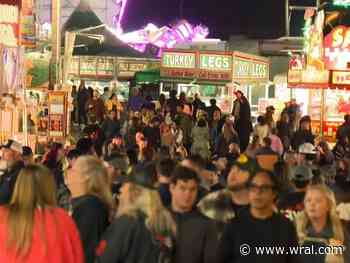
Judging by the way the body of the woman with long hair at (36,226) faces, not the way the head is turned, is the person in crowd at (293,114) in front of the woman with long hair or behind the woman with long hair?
in front

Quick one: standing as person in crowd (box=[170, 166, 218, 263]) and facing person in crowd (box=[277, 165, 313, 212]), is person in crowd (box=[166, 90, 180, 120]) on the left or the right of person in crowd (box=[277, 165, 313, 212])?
left

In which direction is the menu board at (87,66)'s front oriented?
toward the camera

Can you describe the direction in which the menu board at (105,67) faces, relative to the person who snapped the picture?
facing the viewer

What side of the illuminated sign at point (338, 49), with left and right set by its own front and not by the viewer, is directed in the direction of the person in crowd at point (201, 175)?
front

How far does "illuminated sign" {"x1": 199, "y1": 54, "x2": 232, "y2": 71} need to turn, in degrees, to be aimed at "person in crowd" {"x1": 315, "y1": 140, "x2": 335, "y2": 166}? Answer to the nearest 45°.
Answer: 0° — it already faces them

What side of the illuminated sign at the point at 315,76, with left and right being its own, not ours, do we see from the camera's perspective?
front

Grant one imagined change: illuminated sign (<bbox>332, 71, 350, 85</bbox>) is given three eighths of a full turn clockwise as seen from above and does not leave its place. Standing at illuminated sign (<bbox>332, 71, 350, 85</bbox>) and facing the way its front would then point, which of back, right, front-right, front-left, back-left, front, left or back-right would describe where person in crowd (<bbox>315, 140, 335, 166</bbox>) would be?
back-left

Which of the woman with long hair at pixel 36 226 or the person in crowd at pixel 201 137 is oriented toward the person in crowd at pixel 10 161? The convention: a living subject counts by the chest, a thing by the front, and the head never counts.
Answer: the woman with long hair

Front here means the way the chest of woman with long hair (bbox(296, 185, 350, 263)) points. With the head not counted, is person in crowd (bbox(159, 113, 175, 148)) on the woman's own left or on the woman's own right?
on the woman's own right

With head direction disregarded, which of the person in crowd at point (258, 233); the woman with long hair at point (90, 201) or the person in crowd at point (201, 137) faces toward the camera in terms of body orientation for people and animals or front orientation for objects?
the person in crowd at point (258, 233)

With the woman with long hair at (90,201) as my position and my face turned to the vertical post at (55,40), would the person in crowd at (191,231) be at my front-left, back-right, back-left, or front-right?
back-right

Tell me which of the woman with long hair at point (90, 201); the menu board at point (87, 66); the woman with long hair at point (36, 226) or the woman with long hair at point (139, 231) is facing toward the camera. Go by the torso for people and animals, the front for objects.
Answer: the menu board
